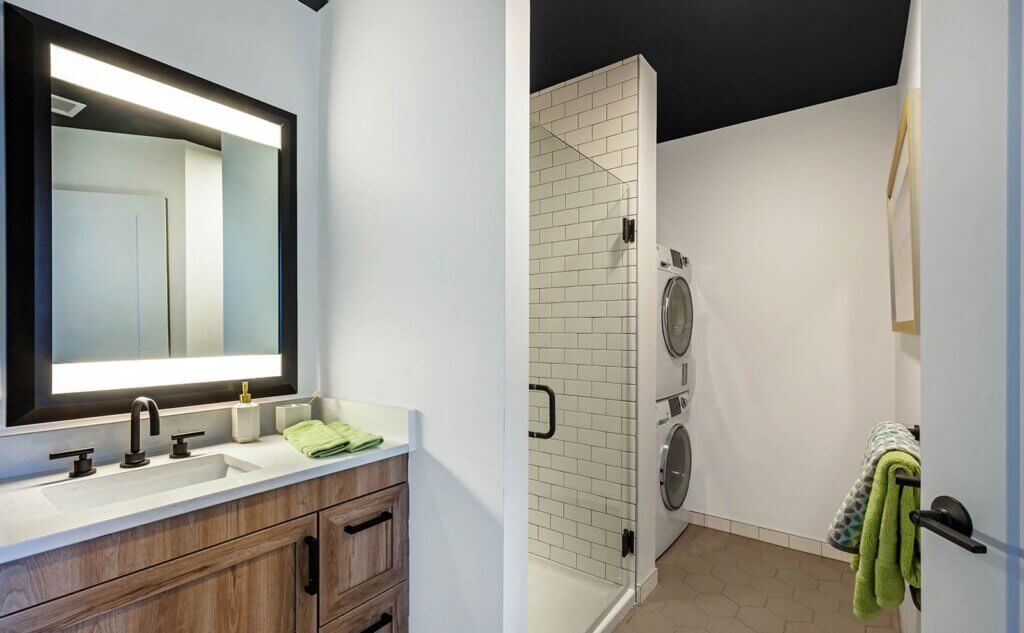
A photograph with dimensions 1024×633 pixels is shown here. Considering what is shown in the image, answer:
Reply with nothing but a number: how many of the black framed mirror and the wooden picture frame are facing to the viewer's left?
1

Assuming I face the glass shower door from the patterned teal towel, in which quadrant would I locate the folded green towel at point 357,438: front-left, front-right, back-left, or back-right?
front-left

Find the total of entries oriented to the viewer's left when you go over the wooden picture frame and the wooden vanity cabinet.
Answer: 1

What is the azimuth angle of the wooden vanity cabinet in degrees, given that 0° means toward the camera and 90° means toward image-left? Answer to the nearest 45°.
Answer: approximately 315°

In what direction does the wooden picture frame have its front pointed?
to the viewer's left

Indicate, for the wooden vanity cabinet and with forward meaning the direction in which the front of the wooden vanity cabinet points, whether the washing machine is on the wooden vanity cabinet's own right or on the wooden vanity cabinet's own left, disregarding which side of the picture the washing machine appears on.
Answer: on the wooden vanity cabinet's own left

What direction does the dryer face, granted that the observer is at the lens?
facing the viewer and to the right of the viewer

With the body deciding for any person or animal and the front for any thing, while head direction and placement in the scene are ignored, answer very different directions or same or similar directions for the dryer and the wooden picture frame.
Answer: very different directions

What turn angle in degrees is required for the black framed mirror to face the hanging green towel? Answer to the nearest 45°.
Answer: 0° — it already faces it

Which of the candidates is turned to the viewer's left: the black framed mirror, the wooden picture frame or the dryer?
the wooden picture frame

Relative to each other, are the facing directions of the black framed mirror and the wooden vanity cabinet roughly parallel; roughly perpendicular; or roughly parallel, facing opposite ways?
roughly parallel
